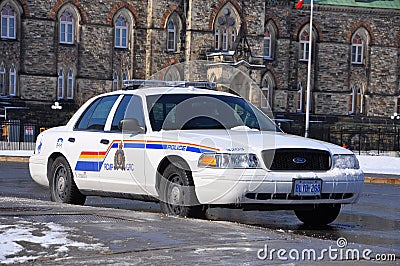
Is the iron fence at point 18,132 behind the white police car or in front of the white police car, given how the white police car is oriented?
behind

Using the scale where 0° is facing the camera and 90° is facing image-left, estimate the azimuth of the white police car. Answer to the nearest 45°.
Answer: approximately 315°

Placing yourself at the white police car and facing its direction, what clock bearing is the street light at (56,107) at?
The street light is roughly at 7 o'clock from the white police car.
